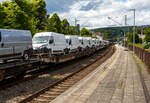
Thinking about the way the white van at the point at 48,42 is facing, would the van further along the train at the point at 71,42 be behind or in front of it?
behind

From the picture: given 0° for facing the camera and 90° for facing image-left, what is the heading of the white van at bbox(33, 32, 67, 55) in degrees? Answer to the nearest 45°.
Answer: approximately 45°

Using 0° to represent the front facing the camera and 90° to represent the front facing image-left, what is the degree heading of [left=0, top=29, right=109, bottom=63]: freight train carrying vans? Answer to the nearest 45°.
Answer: approximately 45°

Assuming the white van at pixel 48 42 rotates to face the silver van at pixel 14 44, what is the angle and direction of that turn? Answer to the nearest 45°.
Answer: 0° — it already faces it
